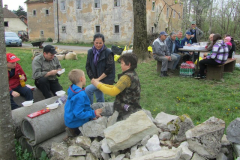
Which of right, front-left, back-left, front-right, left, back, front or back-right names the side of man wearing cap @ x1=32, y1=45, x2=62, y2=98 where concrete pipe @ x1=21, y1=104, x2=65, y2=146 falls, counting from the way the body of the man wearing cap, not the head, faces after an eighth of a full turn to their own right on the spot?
front

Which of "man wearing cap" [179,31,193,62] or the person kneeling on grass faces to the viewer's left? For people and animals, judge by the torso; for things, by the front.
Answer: the person kneeling on grass

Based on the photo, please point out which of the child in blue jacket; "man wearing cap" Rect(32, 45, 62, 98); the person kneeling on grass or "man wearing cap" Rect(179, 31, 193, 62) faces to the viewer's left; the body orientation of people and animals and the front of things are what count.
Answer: the person kneeling on grass

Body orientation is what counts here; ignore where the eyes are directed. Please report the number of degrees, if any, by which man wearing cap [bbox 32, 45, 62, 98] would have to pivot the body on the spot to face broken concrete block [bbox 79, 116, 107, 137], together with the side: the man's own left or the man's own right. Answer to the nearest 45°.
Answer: approximately 45° to the man's own right

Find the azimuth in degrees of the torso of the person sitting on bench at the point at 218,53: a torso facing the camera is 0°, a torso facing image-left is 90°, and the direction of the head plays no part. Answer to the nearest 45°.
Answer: approximately 90°

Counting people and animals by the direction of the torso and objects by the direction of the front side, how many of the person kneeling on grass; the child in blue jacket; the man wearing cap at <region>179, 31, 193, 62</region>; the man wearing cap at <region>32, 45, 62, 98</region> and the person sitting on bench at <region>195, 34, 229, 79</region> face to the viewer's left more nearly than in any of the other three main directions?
2

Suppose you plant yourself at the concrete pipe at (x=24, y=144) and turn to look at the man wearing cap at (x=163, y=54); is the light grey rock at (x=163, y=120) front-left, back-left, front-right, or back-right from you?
front-right

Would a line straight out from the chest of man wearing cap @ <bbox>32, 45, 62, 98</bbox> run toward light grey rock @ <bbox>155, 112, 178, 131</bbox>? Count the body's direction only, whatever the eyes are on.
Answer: yes

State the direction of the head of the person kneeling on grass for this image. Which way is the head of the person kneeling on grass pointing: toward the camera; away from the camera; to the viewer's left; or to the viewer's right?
to the viewer's left

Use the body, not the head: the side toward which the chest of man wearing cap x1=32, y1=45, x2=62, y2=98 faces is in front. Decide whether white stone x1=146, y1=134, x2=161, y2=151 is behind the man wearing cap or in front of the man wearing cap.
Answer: in front

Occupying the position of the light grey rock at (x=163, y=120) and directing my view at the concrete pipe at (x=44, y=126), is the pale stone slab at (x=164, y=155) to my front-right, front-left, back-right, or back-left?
front-left

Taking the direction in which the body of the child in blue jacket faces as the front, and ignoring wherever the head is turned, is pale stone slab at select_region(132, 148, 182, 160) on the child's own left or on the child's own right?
on the child's own right

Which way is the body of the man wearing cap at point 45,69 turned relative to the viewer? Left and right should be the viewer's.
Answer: facing the viewer and to the right of the viewer

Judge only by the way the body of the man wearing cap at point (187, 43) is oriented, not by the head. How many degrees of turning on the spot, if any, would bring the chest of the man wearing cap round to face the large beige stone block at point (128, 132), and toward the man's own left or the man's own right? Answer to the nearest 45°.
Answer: approximately 45° to the man's own right

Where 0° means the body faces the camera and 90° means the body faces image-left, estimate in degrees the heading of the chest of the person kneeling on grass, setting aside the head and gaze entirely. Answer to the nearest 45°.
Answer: approximately 90°
